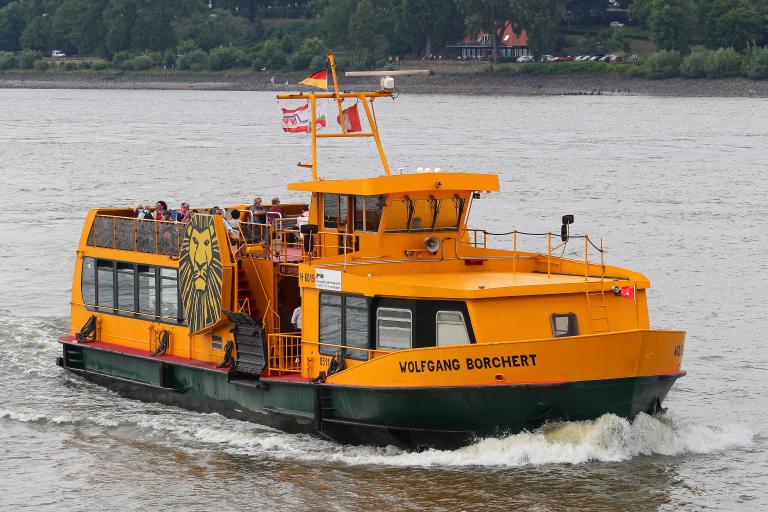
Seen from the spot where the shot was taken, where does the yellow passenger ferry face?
facing the viewer and to the right of the viewer

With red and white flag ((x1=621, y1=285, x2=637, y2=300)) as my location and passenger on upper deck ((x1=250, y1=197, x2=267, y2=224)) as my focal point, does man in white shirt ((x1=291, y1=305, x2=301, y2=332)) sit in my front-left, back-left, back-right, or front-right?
front-left
